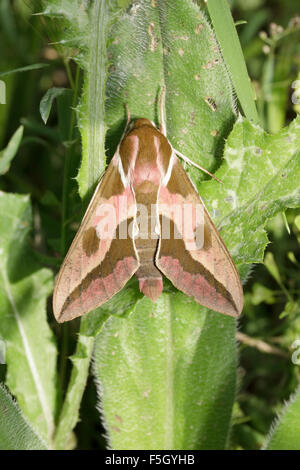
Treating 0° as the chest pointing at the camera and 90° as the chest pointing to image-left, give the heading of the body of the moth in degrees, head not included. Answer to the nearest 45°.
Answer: approximately 180°
